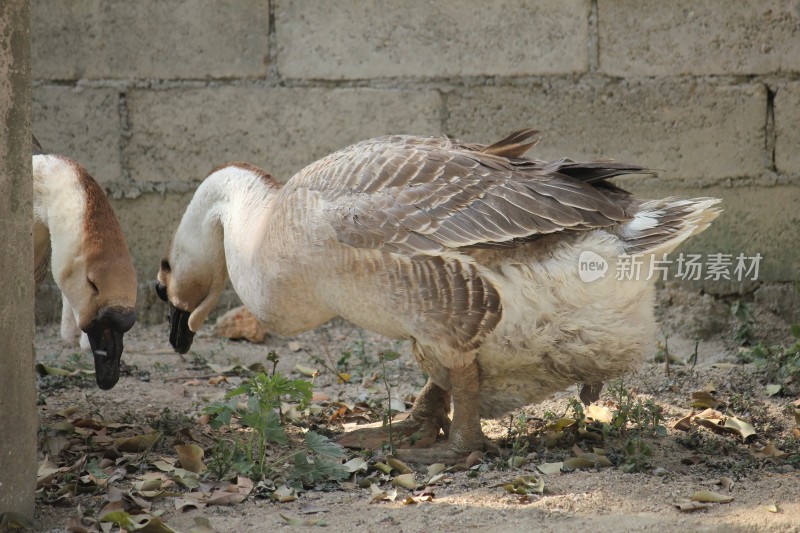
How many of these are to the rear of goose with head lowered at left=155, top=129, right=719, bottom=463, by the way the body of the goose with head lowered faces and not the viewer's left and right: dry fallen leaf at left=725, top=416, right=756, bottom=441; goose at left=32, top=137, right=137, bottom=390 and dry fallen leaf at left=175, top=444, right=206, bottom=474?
1

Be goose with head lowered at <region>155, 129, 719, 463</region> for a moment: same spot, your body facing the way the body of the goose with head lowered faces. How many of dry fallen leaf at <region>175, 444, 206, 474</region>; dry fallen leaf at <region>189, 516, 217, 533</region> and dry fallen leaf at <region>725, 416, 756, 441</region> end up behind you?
1

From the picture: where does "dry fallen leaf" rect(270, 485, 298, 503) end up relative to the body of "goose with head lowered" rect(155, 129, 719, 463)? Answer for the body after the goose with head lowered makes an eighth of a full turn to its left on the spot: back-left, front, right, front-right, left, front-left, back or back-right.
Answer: front

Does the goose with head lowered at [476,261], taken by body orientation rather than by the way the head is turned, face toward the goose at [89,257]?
yes

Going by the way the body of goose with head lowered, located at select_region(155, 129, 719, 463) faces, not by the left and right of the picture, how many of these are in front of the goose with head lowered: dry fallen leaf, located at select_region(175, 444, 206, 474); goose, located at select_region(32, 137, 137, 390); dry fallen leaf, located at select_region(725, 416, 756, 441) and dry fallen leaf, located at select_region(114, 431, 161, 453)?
3

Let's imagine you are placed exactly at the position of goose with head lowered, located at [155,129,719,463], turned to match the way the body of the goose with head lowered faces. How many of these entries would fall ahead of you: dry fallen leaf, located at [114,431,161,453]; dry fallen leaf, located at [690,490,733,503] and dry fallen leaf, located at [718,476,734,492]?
1

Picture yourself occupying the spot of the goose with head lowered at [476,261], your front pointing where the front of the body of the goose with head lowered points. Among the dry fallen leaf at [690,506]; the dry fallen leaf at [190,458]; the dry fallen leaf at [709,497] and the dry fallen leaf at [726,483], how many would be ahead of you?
1

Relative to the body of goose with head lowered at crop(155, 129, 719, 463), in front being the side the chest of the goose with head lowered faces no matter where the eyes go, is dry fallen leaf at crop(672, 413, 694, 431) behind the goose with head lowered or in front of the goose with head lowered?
behind

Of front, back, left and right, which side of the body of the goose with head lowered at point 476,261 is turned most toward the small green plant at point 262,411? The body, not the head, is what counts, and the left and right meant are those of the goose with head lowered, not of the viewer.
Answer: front

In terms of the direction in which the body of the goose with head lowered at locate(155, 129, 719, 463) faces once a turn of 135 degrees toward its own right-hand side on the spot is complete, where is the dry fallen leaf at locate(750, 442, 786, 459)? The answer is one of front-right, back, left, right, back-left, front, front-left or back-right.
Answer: front-right

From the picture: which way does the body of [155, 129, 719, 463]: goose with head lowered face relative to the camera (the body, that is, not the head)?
to the viewer's left

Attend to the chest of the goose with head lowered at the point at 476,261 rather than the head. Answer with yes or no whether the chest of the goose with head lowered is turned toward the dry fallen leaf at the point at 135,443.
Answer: yes

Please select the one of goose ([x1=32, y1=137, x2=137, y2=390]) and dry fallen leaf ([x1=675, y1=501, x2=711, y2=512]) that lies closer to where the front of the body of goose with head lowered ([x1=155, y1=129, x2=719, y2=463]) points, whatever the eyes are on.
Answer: the goose
